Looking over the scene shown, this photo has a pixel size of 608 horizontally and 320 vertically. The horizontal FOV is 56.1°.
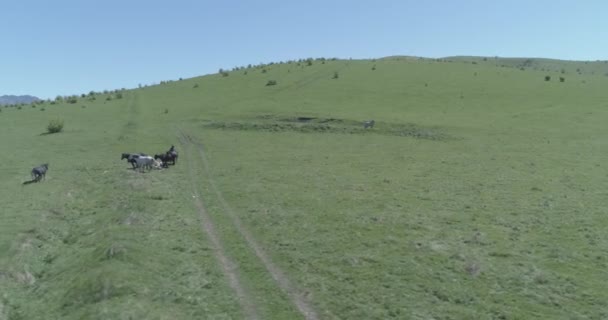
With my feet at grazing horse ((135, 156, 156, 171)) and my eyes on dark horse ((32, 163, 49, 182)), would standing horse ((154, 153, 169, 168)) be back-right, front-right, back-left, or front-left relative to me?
back-right

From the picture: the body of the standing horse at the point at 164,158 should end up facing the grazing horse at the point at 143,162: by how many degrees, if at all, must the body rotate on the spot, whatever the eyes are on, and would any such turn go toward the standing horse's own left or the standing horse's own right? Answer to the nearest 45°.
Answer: approximately 45° to the standing horse's own left

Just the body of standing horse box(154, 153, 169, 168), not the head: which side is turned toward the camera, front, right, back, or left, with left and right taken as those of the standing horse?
left
